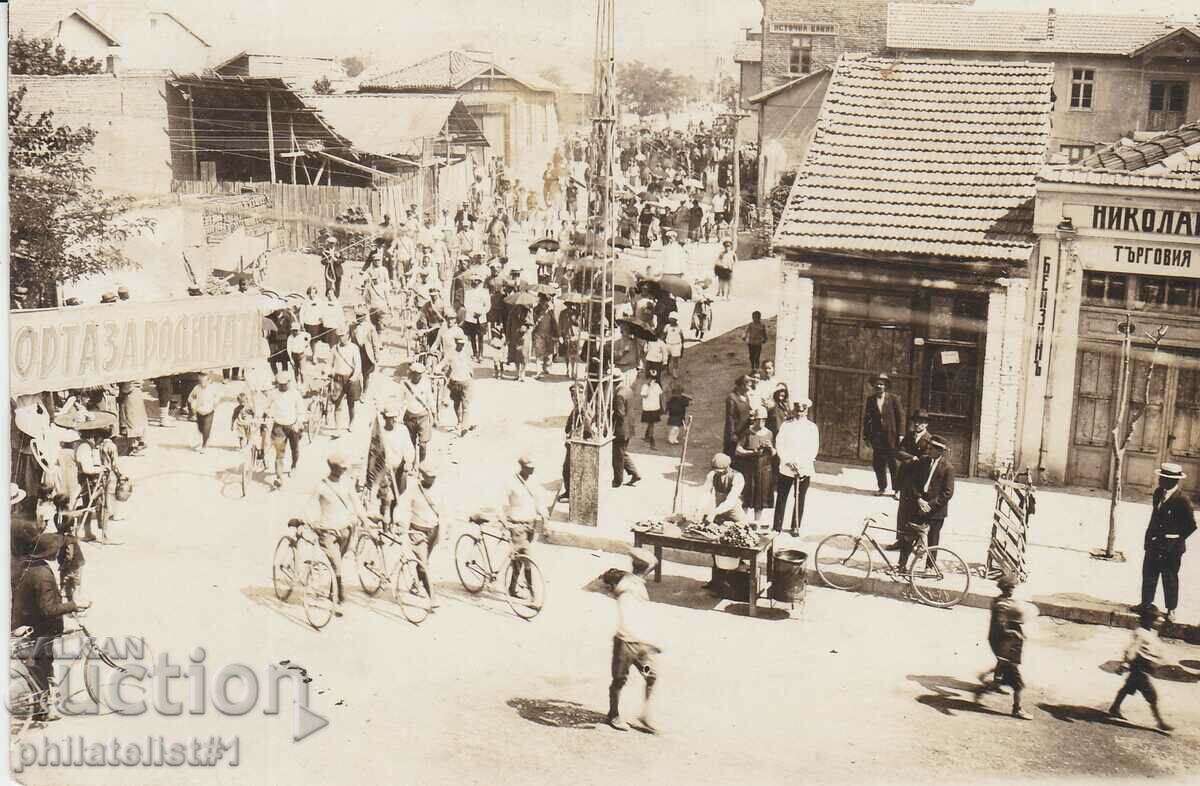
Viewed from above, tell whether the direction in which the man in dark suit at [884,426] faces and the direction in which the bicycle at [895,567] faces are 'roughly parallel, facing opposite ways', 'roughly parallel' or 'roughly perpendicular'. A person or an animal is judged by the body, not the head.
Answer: roughly perpendicular

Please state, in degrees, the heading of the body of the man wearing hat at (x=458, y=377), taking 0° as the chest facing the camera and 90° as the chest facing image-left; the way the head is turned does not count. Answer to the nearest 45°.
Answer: approximately 0°

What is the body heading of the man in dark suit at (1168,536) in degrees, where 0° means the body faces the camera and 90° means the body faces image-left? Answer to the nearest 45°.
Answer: approximately 45°

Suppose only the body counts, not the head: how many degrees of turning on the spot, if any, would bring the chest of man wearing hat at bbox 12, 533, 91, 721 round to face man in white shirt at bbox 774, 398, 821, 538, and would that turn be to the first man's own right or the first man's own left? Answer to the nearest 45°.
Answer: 0° — they already face them

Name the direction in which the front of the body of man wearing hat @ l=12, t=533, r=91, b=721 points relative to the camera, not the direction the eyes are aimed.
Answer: to the viewer's right
